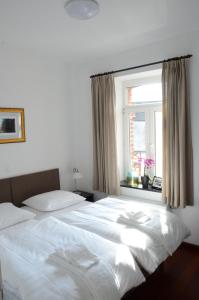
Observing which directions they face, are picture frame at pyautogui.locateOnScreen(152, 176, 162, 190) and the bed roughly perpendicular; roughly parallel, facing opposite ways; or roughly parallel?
roughly perpendicular

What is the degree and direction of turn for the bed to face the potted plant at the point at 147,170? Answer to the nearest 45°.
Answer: approximately 90° to its left

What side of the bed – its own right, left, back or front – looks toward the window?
left

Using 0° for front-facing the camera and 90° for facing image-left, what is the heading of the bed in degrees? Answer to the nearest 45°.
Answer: approximately 315°

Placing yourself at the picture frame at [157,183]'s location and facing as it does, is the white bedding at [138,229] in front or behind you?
in front

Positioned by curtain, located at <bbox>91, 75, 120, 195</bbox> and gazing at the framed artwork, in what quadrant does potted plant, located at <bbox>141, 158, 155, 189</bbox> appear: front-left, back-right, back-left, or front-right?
back-left

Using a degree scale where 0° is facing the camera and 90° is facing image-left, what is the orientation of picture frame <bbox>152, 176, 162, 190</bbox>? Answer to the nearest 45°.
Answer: approximately 45°

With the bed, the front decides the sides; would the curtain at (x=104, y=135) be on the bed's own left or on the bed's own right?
on the bed's own left

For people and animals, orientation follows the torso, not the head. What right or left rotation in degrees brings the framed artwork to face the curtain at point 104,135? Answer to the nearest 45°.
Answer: approximately 45° to its left
